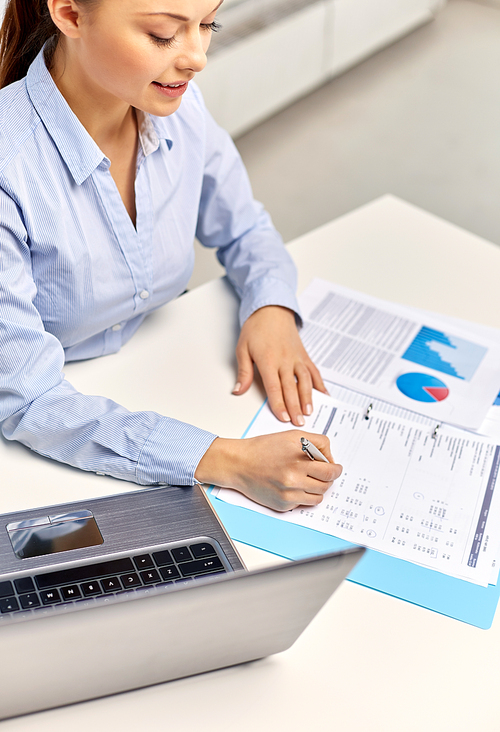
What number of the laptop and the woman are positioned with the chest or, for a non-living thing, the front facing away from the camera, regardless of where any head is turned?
1

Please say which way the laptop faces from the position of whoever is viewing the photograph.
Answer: facing away from the viewer

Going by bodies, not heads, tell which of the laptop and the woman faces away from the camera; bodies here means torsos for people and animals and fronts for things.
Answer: the laptop

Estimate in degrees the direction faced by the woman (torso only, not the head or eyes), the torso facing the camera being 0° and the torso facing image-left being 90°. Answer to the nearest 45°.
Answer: approximately 315°
